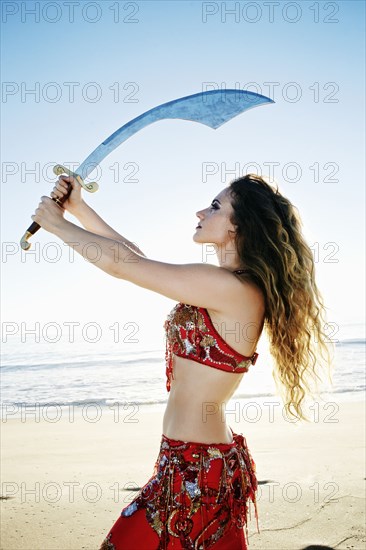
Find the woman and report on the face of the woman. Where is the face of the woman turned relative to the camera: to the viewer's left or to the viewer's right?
to the viewer's left

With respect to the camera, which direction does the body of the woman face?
to the viewer's left
